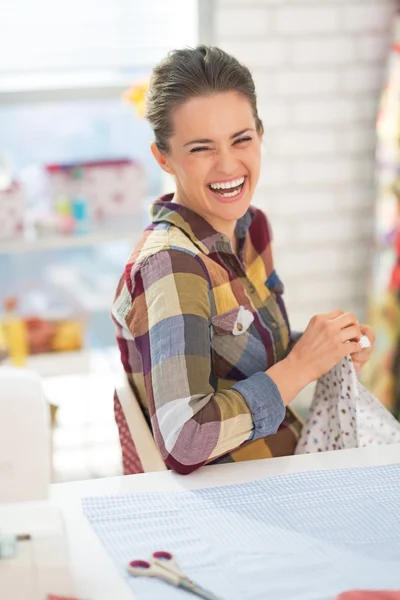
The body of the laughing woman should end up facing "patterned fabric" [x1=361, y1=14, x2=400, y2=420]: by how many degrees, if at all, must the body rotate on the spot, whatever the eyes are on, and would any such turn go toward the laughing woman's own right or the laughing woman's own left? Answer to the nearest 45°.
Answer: approximately 135° to the laughing woman's own left

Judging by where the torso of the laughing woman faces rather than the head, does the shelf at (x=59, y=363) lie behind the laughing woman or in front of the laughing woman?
behind

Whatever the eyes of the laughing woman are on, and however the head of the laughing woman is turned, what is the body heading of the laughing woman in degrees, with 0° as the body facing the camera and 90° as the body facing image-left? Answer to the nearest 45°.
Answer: approximately 315°

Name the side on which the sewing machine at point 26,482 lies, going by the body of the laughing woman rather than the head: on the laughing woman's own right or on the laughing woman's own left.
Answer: on the laughing woman's own right

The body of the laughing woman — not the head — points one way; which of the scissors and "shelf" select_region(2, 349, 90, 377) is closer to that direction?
the scissors

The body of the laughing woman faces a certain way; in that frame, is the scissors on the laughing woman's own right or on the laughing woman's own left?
on the laughing woman's own right

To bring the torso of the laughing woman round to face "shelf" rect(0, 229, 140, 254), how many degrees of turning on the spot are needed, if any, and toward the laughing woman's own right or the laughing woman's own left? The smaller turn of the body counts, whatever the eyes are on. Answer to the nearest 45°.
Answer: approximately 135° to the laughing woman's own left
